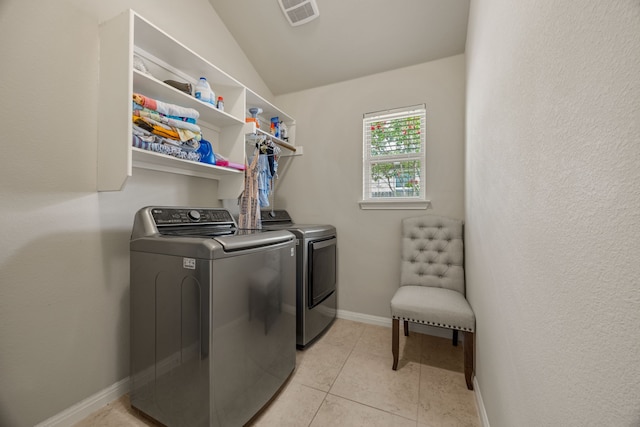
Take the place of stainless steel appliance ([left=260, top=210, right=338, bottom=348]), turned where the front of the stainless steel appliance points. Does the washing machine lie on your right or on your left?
on your right

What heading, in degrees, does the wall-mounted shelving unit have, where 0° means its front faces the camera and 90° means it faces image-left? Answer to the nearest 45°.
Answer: approximately 315°

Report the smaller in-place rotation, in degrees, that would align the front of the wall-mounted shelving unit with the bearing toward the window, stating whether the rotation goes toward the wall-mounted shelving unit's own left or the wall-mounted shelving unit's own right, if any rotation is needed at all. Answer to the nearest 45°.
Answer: approximately 45° to the wall-mounted shelving unit's own left

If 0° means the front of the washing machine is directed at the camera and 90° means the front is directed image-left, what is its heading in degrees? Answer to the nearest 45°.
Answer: approximately 315°

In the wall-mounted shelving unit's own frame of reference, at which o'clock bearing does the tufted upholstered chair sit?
The tufted upholstered chair is roughly at 11 o'clock from the wall-mounted shelving unit.

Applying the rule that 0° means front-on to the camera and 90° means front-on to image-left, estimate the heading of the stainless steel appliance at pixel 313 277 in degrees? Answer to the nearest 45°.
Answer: approximately 315°
